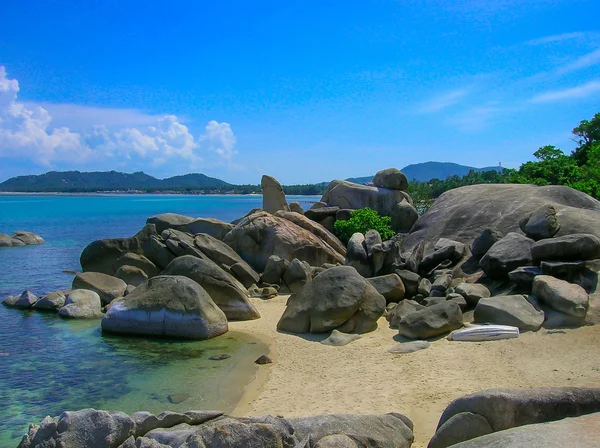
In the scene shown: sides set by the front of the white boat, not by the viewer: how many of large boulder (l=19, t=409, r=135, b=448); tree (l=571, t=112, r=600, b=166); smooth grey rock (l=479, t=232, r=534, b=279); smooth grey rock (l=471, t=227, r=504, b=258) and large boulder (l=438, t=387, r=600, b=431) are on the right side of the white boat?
3

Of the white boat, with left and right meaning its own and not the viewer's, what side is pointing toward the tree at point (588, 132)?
right

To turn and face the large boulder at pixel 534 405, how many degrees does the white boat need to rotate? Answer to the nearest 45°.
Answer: approximately 90° to its left

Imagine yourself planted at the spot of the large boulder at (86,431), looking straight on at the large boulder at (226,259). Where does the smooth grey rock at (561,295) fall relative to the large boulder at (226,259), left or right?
right

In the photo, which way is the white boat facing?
to the viewer's left

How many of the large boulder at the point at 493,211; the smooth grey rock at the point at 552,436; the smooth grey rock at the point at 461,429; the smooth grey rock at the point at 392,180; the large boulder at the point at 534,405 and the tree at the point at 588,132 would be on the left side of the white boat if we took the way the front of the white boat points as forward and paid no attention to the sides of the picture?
3

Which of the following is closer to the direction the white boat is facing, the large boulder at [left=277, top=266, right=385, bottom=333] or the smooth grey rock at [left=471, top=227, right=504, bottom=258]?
the large boulder

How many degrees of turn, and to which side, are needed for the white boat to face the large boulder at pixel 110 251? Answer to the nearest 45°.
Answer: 0° — it already faces it

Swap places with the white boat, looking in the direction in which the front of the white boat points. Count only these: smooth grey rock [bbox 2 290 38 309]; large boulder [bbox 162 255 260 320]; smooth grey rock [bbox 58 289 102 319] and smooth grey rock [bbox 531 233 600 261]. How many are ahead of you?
3

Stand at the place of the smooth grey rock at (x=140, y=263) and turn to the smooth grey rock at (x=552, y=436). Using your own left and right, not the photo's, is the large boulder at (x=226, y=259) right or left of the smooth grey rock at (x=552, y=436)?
left
